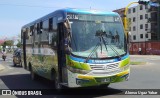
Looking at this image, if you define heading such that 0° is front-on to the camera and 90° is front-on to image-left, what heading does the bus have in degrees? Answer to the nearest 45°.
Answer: approximately 315°
